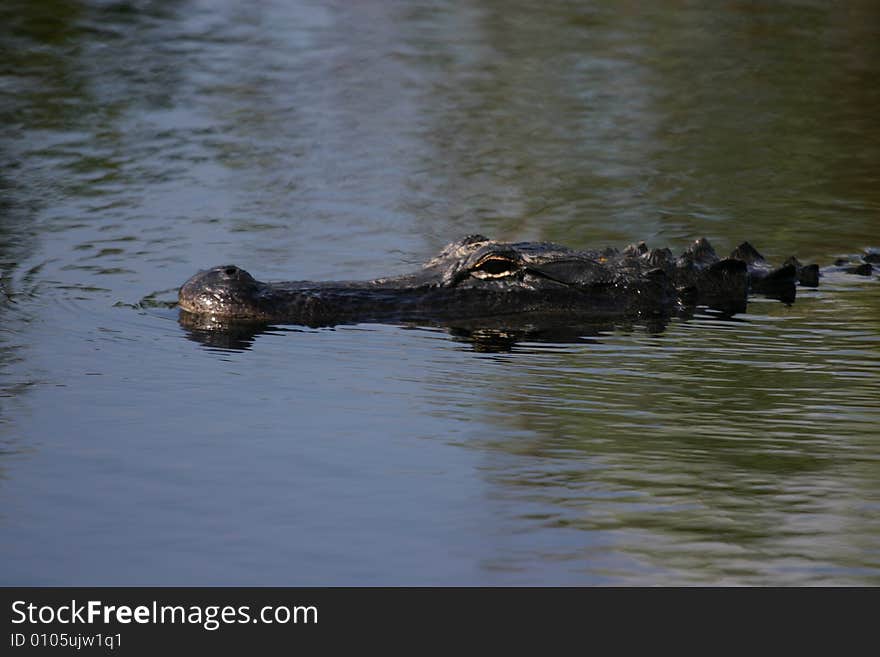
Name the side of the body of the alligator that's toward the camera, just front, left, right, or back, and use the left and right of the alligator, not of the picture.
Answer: left
